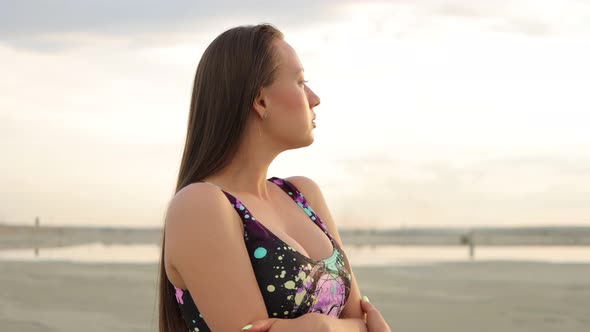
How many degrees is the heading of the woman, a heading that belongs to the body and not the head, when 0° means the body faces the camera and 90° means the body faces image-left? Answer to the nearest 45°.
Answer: approximately 315°

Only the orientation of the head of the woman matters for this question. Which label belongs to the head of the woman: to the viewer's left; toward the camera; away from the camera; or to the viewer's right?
to the viewer's right
